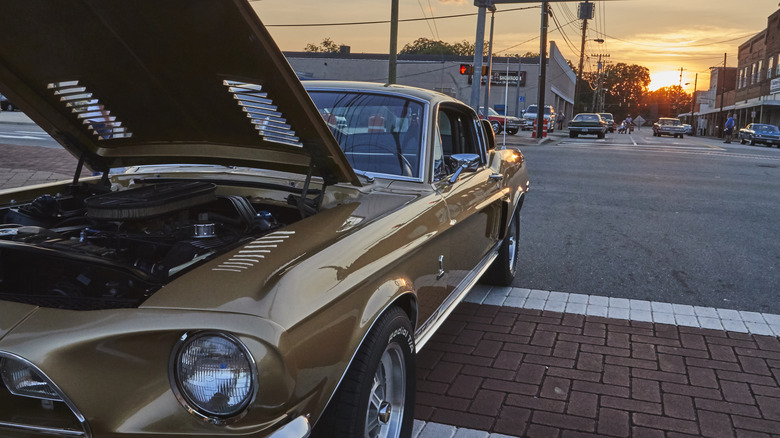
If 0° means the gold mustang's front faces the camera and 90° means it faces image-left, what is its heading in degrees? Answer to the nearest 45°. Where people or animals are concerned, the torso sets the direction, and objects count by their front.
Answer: approximately 45°

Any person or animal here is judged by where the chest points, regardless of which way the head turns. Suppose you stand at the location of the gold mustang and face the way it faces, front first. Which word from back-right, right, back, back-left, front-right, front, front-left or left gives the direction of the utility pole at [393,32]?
back-right

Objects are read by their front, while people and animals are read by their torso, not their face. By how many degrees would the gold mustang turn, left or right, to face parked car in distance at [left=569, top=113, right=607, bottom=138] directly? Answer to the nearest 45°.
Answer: approximately 180°

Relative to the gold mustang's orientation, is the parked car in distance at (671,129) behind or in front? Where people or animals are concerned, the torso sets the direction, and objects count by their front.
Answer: behind

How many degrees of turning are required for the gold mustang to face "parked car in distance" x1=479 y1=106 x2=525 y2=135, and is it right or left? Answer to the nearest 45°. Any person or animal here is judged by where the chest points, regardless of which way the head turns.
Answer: approximately 135° to its right

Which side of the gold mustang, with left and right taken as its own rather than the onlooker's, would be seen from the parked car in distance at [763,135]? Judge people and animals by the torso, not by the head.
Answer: back
